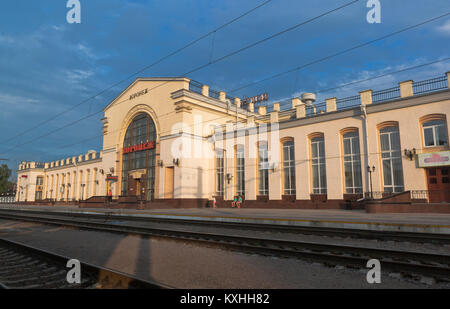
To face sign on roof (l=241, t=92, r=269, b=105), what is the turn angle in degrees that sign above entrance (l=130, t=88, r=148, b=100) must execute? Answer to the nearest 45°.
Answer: approximately 135° to its left

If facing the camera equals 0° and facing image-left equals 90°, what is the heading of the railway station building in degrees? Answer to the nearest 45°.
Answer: approximately 45°

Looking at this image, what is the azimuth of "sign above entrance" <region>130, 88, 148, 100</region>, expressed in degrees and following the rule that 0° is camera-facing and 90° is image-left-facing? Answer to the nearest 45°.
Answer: approximately 45°
